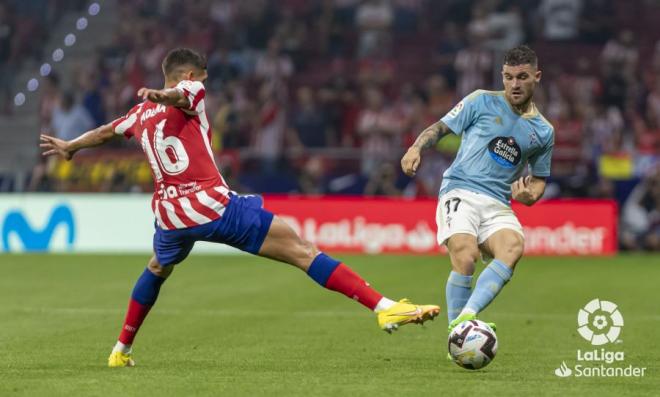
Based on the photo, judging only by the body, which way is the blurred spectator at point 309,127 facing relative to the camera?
toward the camera

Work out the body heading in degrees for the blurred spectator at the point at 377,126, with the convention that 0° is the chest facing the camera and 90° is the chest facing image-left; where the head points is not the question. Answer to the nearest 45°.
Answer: approximately 0°

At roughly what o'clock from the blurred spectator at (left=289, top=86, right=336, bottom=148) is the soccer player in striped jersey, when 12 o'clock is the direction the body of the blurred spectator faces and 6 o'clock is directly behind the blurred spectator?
The soccer player in striped jersey is roughly at 12 o'clock from the blurred spectator.

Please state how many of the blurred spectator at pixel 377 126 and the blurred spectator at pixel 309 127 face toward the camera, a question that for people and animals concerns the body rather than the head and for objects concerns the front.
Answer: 2

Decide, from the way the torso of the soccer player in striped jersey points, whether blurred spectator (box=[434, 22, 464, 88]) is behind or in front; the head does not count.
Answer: in front

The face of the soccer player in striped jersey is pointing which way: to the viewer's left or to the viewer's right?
to the viewer's right

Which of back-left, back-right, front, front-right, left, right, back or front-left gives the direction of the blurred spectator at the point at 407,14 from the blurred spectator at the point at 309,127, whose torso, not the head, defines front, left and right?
back-left

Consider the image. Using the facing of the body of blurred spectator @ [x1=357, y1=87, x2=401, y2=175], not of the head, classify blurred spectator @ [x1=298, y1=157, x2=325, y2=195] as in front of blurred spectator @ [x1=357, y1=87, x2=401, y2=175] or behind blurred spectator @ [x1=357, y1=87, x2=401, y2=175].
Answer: in front

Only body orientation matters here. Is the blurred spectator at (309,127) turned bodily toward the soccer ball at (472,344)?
yes

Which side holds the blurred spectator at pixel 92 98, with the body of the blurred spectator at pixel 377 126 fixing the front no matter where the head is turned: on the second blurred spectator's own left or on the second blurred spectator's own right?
on the second blurred spectator's own right

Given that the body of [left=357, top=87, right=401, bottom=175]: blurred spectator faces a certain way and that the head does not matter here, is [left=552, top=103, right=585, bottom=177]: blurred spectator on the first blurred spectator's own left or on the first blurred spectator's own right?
on the first blurred spectator's own left

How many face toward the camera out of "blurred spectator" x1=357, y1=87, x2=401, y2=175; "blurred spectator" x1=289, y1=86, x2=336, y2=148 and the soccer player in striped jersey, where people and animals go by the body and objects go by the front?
2
